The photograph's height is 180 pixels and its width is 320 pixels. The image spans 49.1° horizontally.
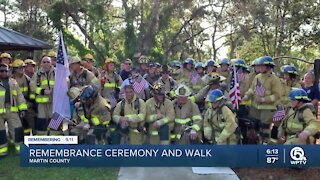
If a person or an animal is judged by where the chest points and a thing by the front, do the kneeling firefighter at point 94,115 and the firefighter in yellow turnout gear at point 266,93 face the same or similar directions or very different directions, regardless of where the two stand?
same or similar directions

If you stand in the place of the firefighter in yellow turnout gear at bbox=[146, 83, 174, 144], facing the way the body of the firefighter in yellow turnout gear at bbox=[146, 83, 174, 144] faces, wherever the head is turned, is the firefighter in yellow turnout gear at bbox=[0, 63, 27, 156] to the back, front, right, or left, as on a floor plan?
right

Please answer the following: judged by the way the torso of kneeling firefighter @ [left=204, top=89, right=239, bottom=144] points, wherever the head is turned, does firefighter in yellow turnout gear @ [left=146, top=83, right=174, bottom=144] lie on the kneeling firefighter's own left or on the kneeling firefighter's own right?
on the kneeling firefighter's own right

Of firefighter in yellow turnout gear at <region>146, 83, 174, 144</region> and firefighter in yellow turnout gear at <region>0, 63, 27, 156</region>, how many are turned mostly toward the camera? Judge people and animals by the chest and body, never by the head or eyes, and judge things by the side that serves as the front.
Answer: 2

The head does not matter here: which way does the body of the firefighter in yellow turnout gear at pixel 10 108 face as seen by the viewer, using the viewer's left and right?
facing the viewer

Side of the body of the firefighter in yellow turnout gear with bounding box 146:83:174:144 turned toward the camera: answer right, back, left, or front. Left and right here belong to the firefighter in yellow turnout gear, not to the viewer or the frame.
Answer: front

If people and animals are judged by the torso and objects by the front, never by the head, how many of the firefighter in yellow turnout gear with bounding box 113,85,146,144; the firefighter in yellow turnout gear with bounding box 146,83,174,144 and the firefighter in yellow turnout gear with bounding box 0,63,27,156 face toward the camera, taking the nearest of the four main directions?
3

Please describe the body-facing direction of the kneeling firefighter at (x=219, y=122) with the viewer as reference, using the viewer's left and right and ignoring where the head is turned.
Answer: facing the viewer and to the left of the viewer

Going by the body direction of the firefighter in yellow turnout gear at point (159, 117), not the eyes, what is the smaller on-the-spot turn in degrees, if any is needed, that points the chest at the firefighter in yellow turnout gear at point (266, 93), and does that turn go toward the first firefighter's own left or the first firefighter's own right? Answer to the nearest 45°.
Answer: approximately 90° to the first firefighter's own left

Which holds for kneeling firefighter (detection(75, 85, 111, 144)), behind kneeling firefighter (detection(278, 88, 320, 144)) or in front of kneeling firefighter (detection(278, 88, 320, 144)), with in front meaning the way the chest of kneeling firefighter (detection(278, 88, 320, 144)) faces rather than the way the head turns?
in front

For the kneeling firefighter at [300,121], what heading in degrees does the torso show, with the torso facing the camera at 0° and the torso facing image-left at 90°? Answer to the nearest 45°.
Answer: approximately 45°
